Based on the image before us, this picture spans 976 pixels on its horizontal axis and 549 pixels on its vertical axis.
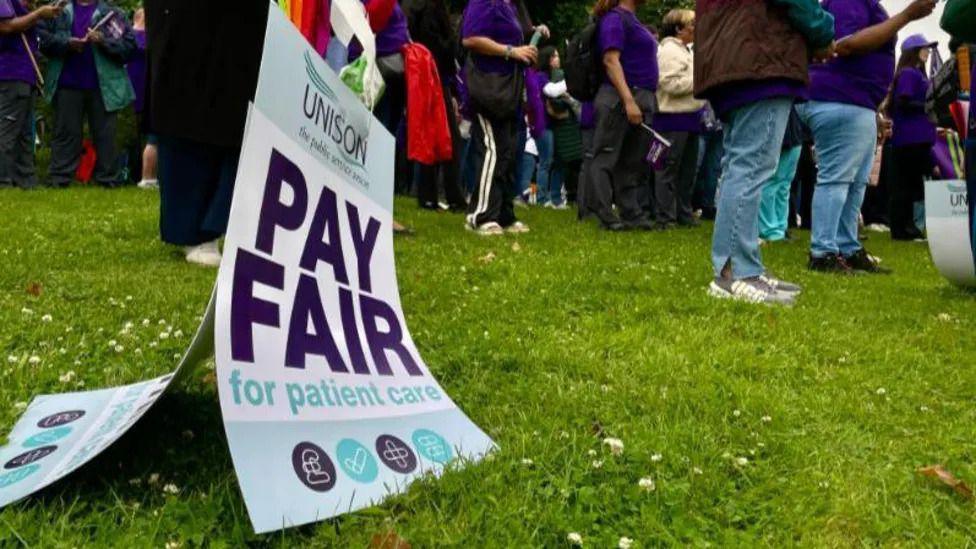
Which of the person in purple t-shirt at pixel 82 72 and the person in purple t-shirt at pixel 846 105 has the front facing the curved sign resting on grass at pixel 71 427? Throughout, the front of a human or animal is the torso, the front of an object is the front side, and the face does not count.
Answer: the person in purple t-shirt at pixel 82 72

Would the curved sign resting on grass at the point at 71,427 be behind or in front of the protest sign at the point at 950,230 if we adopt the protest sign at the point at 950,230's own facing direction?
in front

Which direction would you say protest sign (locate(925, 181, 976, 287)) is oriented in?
toward the camera

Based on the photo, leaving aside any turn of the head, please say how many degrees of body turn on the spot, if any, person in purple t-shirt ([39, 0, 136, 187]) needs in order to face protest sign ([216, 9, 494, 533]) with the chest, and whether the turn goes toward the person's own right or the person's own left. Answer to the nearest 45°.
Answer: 0° — they already face it

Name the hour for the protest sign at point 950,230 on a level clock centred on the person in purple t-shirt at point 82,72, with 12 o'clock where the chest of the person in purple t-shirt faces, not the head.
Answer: The protest sign is roughly at 11 o'clock from the person in purple t-shirt.

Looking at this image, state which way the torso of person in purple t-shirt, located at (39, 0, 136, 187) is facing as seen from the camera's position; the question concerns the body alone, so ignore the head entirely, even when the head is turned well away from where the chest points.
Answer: toward the camera

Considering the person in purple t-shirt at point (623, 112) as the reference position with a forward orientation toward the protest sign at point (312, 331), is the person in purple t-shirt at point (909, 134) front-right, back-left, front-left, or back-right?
back-left

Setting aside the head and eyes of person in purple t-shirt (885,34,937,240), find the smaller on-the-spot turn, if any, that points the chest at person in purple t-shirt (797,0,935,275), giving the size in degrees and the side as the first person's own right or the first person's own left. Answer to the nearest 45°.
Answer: approximately 90° to the first person's own right

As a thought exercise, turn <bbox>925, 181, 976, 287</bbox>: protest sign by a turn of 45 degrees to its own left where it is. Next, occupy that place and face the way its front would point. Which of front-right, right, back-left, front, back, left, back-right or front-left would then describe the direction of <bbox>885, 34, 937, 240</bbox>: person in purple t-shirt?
back-left

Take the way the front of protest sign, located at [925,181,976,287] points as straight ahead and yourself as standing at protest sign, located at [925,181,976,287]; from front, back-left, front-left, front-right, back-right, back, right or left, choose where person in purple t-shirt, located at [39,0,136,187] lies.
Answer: right

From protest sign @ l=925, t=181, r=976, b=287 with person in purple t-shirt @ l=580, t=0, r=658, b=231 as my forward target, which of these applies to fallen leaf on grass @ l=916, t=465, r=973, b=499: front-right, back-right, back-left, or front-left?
back-left
